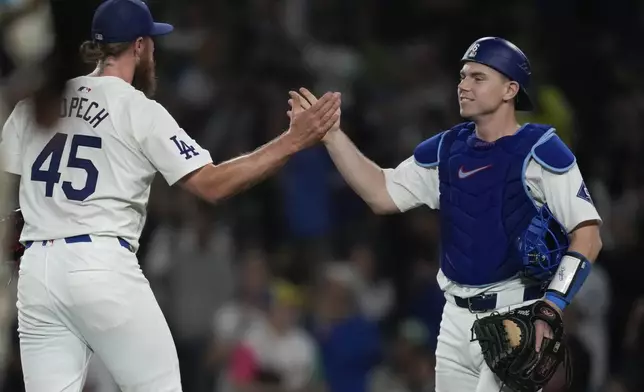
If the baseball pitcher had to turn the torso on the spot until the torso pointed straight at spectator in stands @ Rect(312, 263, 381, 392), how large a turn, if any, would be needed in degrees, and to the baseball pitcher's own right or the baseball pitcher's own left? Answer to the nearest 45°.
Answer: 0° — they already face them

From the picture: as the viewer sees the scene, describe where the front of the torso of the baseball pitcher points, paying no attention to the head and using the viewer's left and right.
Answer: facing away from the viewer and to the right of the viewer

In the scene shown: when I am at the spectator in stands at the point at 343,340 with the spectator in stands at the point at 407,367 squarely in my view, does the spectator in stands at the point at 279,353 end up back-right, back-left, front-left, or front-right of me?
back-right

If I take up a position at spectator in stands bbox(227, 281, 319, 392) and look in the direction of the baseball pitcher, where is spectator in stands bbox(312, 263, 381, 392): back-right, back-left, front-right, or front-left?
back-left

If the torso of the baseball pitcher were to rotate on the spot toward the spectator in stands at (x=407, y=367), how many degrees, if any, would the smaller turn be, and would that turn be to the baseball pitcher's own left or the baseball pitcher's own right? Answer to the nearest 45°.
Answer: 0° — they already face them

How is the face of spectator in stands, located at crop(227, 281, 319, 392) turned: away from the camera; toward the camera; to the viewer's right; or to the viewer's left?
toward the camera
